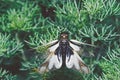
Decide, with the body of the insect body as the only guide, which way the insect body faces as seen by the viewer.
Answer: away from the camera
